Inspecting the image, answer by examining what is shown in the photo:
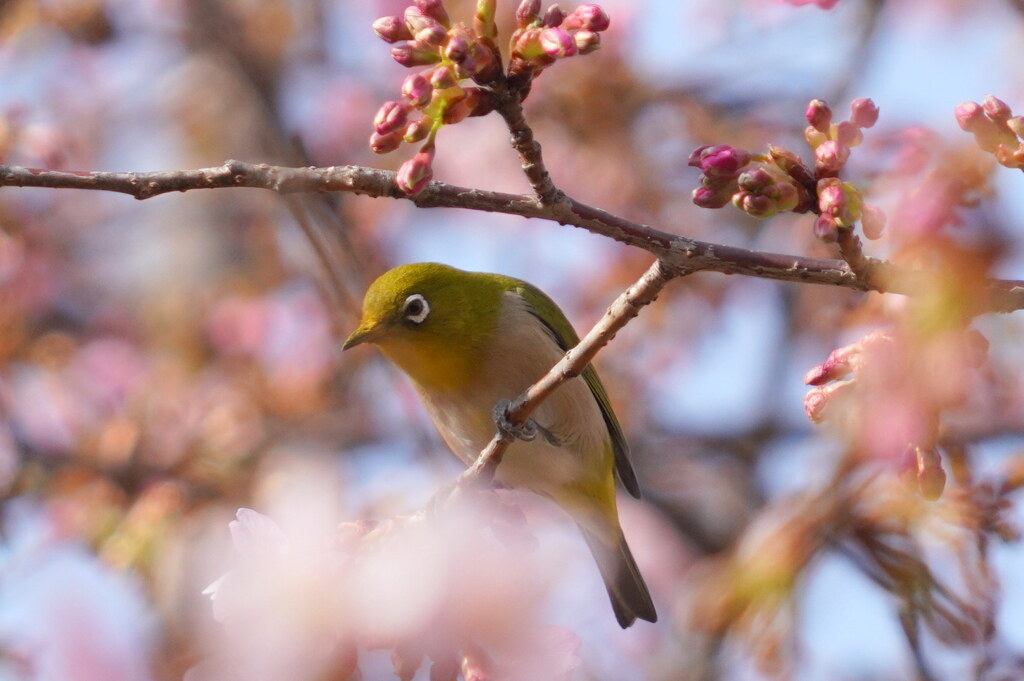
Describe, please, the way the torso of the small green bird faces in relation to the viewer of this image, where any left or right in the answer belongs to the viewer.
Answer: facing to the left of the viewer
